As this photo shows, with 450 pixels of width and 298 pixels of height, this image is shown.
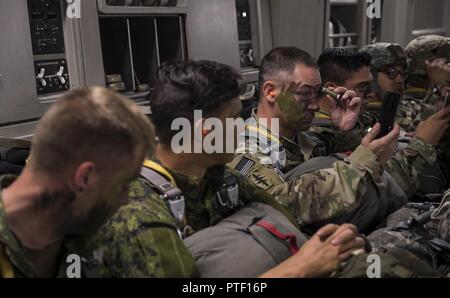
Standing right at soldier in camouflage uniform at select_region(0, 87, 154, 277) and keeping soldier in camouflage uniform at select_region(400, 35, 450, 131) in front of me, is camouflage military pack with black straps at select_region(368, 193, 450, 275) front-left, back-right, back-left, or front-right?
front-right

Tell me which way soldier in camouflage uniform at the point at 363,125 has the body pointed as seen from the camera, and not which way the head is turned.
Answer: to the viewer's right

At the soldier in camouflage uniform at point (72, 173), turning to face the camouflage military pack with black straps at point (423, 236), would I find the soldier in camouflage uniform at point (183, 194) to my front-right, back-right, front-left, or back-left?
front-left

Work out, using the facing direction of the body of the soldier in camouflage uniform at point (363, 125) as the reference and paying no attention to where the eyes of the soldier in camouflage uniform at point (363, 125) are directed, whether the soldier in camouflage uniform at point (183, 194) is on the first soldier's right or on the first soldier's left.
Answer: on the first soldier's right

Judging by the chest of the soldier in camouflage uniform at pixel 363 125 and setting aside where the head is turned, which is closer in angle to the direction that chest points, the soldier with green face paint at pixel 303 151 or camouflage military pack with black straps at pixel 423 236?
the camouflage military pack with black straps

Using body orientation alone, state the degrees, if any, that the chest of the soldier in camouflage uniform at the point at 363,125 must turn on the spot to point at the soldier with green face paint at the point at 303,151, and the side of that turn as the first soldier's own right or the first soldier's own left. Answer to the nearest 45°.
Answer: approximately 90° to the first soldier's own right
